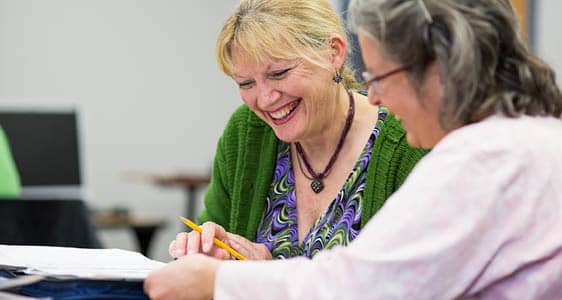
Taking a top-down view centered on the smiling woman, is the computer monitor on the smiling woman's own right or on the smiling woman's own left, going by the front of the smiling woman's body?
on the smiling woman's own right

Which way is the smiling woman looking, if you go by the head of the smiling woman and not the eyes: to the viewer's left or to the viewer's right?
to the viewer's left

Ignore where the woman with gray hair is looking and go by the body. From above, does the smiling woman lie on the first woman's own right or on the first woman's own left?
on the first woman's own right

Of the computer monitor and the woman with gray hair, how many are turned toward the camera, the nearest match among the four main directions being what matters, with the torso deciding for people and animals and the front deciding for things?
1

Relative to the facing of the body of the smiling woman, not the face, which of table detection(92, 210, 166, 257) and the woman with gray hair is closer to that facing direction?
the woman with gray hair

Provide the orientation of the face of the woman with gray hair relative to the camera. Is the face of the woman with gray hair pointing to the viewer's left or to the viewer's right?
to the viewer's left

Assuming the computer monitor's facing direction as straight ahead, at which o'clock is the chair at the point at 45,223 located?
The chair is roughly at 12 o'clock from the computer monitor.

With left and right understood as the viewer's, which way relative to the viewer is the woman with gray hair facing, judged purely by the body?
facing to the left of the viewer

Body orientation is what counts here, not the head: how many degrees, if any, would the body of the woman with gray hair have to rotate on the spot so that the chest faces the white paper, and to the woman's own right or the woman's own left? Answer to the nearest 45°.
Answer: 0° — they already face it

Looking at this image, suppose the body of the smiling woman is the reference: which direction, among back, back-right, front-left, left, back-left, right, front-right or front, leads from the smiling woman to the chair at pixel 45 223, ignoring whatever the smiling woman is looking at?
right

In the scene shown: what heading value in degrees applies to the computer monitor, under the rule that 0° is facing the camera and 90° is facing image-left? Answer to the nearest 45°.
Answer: approximately 0°

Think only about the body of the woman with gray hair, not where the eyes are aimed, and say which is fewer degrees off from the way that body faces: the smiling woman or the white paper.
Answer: the white paper

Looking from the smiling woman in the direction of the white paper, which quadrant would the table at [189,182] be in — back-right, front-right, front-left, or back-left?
back-right
